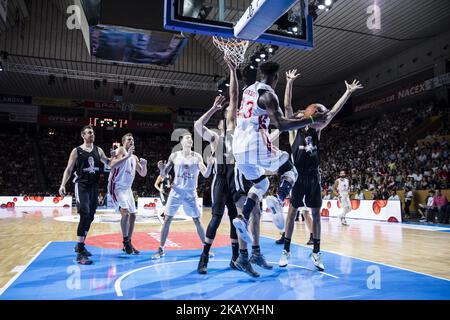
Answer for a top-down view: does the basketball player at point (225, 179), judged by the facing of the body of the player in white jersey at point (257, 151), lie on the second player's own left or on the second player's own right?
on the second player's own left

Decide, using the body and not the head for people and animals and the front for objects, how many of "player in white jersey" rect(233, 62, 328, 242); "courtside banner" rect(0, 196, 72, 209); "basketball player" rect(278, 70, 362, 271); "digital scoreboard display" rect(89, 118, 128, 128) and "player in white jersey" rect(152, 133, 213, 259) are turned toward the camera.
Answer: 4

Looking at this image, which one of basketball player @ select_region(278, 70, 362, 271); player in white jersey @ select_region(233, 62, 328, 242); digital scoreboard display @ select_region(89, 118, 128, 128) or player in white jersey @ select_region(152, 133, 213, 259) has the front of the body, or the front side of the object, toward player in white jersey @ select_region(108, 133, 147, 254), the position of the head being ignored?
the digital scoreboard display

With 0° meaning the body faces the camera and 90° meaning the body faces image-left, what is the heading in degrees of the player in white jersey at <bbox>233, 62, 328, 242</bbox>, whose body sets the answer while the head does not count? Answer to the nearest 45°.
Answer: approximately 225°

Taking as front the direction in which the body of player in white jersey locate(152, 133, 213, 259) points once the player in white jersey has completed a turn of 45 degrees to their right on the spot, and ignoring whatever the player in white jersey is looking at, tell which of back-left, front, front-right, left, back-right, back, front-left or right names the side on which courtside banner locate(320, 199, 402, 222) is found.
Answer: back

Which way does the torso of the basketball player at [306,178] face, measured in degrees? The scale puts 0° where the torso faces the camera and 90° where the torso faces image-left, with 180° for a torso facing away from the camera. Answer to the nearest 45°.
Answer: approximately 0°

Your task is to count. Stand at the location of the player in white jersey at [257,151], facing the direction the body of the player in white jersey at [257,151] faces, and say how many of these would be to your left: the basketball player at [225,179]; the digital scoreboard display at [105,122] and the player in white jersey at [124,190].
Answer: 3

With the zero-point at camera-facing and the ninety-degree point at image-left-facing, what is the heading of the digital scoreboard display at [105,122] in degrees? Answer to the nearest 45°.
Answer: approximately 0°

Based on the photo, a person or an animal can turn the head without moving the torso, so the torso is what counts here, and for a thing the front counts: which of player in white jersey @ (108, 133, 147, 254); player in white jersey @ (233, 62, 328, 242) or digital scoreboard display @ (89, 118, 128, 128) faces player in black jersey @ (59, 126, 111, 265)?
the digital scoreboard display
